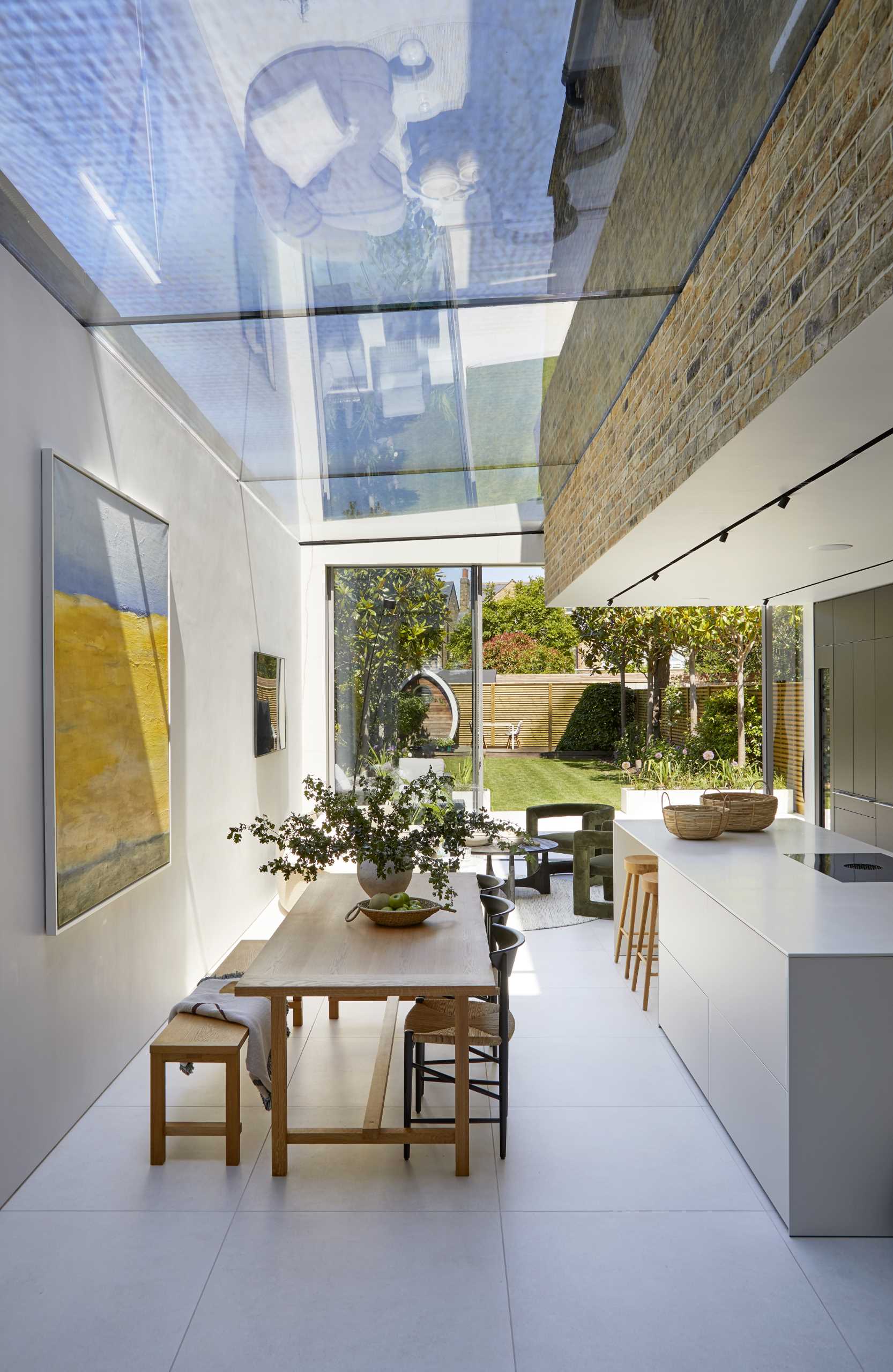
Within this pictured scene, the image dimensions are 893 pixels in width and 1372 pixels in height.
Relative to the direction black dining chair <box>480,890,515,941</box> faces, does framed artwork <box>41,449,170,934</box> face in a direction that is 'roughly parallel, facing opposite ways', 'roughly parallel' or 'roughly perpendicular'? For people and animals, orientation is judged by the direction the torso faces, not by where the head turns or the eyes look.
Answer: roughly parallel, facing opposite ways

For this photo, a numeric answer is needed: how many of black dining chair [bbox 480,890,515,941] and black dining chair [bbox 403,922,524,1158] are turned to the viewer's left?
2

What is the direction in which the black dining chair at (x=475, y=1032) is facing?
to the viewer's left

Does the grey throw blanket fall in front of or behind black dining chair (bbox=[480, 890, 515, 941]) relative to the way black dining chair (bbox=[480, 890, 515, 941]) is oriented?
in front

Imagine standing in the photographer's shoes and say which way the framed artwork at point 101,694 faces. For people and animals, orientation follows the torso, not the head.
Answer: facing the viewer and to the right of the viewer

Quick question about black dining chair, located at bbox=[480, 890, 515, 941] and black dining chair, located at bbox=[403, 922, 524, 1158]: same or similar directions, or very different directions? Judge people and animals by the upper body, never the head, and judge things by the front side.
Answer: same or similar directions

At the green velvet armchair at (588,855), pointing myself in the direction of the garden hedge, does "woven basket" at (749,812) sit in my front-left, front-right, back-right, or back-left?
back-right

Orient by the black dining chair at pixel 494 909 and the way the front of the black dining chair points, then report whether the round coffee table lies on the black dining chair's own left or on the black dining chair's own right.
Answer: on the black dining chair's own right

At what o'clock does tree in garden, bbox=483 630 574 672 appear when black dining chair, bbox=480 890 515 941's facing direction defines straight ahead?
The tree in garden is roughly at 3 o'clock from the black dining chair.

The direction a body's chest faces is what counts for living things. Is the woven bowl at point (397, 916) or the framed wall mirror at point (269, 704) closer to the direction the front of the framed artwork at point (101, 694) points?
the woven bowl

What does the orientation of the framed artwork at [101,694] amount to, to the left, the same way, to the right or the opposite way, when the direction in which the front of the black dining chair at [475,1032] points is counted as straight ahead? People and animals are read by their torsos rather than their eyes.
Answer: the opposite way

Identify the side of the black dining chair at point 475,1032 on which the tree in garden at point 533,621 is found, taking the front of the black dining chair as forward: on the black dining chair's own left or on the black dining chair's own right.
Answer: on the black dining chair's own right

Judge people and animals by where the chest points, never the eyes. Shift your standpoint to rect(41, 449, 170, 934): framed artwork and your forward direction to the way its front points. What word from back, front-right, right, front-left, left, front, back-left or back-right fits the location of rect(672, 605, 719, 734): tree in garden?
left

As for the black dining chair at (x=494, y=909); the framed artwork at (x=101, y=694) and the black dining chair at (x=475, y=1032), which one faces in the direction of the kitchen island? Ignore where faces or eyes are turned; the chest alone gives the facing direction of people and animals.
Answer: the framed artwork

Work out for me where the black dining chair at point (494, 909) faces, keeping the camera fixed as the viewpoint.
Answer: facing to the left of the viewer
